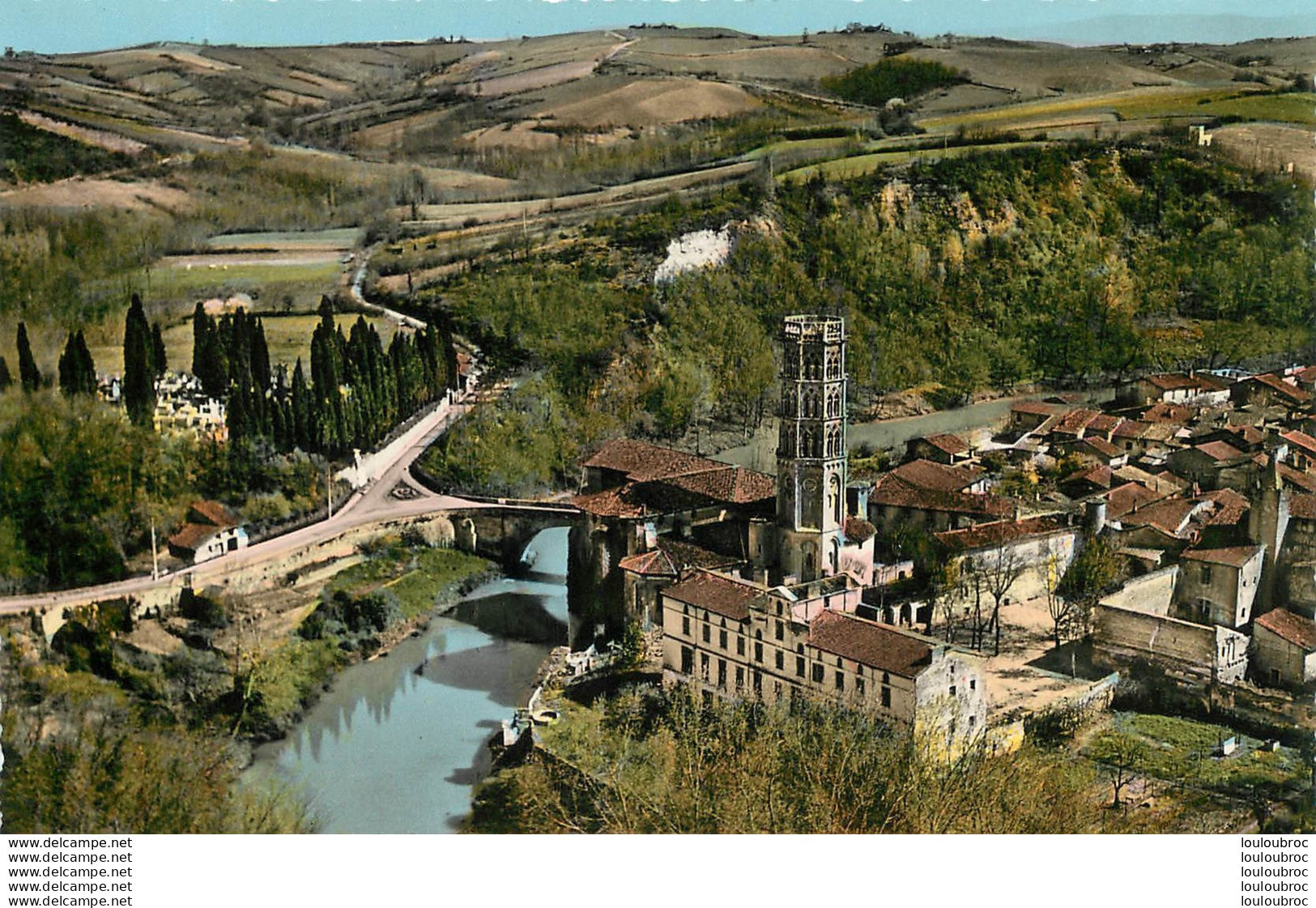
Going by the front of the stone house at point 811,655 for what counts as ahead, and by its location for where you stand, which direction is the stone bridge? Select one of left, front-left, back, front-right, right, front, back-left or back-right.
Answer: right

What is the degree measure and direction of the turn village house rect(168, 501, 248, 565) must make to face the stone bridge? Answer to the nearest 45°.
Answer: approximately 45° to its left

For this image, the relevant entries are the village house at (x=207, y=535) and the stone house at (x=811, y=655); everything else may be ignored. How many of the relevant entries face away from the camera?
0

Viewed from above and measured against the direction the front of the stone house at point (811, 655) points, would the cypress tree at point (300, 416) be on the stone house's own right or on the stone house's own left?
on the stone house's own right

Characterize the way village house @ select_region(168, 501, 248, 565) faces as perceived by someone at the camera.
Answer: facing the viewer and to the right of the viewer

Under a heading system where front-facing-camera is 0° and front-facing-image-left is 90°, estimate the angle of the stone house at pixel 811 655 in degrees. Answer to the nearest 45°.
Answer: approximately 45°

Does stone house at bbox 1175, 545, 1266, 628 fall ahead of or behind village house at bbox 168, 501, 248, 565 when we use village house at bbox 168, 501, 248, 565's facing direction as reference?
ahead
